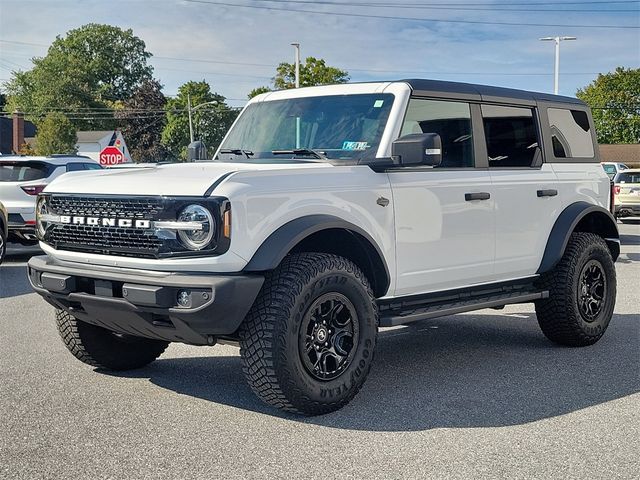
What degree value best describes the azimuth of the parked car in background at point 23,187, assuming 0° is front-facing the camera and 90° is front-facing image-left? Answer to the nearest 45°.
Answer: approximately 225°

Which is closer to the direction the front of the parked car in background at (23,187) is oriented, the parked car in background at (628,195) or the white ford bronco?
the parked car in background

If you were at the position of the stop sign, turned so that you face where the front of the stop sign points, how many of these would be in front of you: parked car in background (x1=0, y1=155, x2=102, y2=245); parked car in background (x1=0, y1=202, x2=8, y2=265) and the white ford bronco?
3

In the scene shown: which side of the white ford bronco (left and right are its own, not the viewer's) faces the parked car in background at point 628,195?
back

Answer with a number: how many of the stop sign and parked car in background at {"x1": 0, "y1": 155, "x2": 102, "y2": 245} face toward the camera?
1

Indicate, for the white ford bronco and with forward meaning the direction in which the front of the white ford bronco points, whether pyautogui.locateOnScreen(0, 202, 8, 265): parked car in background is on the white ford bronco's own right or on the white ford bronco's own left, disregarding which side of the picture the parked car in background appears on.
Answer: on the white ford bronco's own right

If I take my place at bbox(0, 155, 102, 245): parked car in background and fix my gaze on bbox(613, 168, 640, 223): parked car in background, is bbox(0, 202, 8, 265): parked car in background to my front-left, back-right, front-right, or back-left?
back-right

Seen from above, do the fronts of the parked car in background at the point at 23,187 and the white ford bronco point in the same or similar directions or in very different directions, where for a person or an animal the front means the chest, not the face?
very different directions

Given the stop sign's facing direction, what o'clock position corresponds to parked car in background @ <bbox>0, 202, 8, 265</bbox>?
The parked car in background is roughly at 12 o'clock from the stop sign.

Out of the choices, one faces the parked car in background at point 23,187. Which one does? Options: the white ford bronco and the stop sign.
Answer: the stop sign

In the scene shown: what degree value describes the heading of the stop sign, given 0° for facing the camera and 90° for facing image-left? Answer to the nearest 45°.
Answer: approximately 0°
